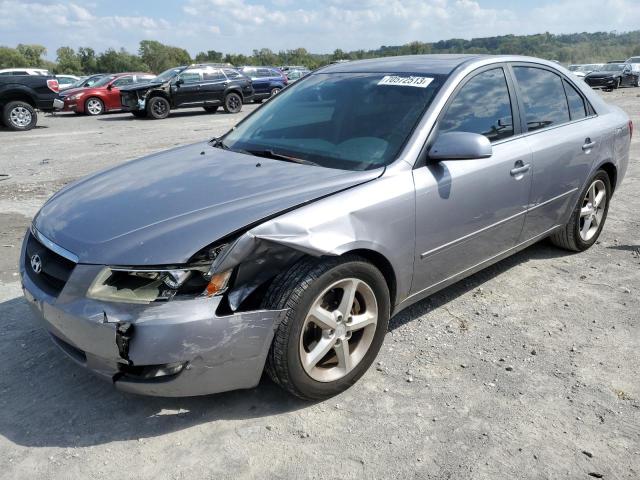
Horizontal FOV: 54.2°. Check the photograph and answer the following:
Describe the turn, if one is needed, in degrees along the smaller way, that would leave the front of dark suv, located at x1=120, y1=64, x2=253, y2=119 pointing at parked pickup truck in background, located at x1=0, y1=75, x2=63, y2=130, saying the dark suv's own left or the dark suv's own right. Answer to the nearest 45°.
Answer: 0° — it already faces it

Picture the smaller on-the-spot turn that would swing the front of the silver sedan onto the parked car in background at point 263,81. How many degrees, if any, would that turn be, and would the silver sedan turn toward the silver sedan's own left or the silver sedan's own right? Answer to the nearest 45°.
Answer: approximately 135° to the silver sedan's own right

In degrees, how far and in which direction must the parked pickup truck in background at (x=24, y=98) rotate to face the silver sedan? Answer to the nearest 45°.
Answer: approximately 90° to its left

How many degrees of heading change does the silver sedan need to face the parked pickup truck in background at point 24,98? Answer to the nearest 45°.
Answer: approximately 90° to its right

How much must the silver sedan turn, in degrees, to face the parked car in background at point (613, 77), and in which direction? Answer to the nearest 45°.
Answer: approximately 180°

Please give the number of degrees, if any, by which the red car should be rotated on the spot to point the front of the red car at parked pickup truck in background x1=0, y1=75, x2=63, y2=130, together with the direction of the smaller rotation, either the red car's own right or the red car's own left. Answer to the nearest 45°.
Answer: approximately 45° to the red car's own left

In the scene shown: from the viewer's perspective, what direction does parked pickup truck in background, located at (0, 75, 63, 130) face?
to the viewer's left

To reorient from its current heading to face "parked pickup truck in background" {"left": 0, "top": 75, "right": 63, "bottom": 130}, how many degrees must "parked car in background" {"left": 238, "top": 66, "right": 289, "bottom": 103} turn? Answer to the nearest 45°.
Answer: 0° — it already faces it

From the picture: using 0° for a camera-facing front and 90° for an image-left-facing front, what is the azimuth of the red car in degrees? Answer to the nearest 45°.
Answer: approximately 45°

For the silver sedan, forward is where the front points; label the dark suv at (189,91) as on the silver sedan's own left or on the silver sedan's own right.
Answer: on the silver sedan's own right

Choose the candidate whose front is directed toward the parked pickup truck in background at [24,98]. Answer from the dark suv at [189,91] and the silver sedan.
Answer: the dark suv

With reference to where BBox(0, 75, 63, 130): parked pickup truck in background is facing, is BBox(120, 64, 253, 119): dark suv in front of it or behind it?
behind

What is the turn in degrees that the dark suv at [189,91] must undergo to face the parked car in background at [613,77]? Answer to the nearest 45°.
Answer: approximately 135° to its left
